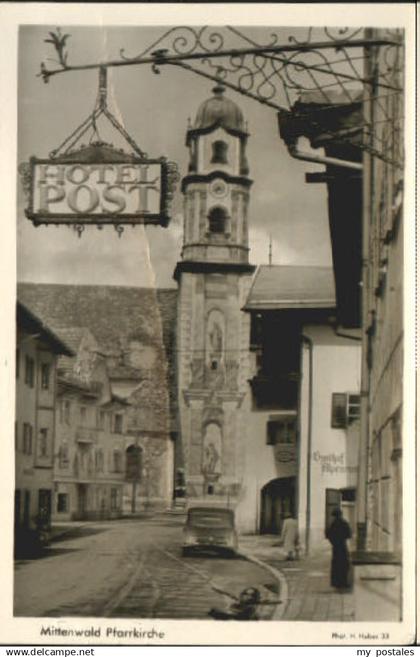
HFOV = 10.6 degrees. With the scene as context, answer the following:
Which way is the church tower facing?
toward the camera

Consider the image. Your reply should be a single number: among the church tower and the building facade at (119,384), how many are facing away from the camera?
0
